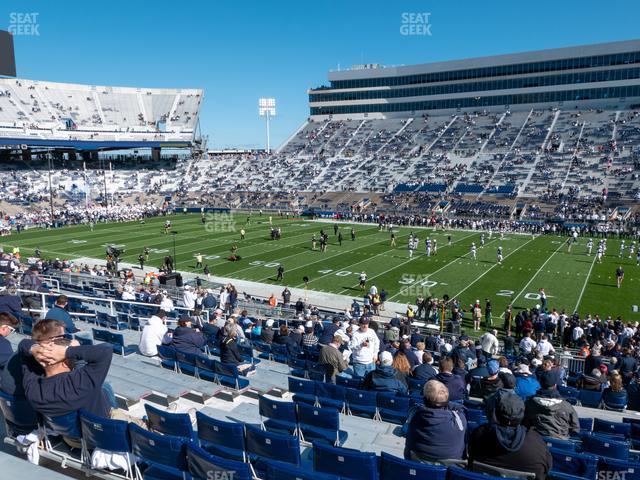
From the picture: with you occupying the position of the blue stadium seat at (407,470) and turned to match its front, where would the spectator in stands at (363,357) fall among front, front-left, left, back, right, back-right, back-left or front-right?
front-left

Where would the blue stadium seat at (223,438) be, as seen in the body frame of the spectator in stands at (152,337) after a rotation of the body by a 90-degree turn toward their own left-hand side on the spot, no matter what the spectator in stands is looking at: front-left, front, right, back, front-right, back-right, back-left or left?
back-left

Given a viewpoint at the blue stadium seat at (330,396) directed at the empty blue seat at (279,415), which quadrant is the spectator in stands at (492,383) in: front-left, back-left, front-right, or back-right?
back-left

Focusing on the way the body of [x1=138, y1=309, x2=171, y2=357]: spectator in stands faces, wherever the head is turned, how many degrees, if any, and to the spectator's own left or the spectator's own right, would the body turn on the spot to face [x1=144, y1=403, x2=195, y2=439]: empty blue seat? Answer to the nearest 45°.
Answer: approximately 135° to the spectator's own right

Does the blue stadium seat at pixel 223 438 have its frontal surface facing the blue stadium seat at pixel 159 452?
no

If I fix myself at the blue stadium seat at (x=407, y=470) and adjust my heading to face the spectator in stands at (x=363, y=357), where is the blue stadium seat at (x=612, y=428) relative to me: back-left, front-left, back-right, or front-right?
front-right

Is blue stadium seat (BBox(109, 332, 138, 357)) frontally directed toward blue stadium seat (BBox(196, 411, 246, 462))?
no

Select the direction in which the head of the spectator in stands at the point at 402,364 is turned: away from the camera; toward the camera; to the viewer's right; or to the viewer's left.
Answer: away from the camera

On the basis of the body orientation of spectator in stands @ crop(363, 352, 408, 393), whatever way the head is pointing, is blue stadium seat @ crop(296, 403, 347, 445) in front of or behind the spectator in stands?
behind

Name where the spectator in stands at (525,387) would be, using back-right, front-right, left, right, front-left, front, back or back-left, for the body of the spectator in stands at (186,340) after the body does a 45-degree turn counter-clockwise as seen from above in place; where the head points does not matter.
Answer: back-right

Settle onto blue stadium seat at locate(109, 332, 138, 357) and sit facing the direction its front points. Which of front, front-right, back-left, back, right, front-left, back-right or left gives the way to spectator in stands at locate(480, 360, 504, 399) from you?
right

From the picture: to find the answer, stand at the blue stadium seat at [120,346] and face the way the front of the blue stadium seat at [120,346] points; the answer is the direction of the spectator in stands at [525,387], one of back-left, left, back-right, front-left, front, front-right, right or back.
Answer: right

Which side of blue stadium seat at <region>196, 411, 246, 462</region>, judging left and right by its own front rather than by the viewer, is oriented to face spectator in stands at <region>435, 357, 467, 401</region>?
front

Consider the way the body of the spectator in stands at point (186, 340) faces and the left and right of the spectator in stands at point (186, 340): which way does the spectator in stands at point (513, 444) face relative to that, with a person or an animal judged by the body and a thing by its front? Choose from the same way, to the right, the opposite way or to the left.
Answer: the same way

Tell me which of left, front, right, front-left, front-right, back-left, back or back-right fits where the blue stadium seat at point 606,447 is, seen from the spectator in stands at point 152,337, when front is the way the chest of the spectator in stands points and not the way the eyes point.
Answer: right

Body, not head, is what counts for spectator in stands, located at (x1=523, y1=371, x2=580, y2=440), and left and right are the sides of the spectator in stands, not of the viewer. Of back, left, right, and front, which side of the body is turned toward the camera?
back

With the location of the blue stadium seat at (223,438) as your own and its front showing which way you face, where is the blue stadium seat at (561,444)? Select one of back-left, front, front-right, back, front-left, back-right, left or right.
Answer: front-right

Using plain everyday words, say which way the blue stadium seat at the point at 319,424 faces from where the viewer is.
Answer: facing away from the viewer and to the right of the viewer
